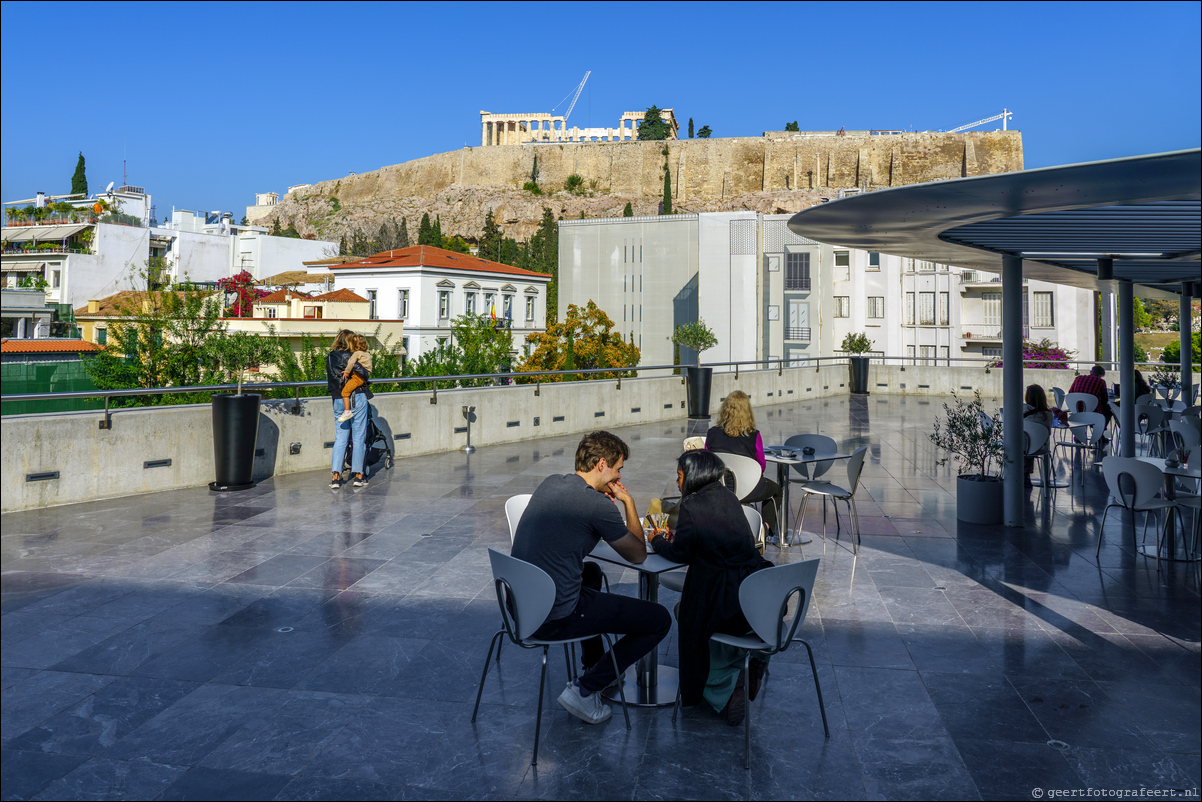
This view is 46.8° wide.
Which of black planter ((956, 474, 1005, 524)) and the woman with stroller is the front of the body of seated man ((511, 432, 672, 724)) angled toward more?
the black planter

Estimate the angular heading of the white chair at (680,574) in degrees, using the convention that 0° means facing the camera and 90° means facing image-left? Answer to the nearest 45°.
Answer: approximately 45°

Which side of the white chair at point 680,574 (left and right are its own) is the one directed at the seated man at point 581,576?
front

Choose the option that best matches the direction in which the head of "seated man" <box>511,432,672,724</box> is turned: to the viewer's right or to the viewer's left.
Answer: to the viewer's right

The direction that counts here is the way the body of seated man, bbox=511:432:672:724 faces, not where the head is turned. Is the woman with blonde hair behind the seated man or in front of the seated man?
in front

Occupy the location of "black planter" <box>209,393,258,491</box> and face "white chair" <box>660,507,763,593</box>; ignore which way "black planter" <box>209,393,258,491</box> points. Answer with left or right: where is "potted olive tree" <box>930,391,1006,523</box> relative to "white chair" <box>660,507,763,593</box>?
left

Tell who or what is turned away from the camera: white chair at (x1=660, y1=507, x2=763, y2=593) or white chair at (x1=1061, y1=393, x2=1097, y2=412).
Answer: white chair at (x1=1061, y1=393, x2=1097, y2=412)

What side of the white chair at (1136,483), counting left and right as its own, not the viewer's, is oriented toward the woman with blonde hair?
back

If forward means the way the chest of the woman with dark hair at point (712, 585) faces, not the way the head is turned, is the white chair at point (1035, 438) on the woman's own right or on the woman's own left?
on the woman's own right

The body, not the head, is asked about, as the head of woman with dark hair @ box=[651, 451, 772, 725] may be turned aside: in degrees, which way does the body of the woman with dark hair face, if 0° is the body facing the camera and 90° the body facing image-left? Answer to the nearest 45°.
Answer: approximately 135°

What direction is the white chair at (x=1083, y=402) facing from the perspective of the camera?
away from the camera

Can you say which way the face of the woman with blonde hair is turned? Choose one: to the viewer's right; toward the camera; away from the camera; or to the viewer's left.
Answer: away from the camera

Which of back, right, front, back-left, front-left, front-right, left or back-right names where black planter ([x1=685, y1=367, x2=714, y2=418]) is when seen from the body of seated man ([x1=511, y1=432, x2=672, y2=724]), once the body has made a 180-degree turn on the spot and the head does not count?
back-right

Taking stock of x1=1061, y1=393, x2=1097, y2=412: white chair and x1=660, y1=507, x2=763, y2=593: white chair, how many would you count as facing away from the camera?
1
